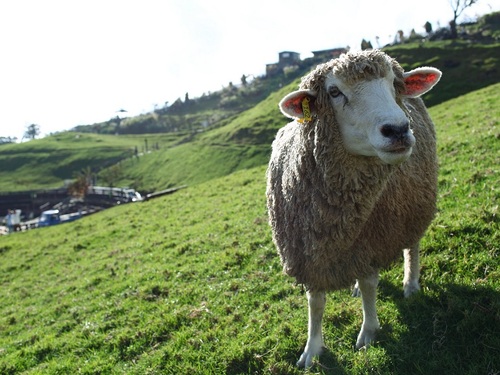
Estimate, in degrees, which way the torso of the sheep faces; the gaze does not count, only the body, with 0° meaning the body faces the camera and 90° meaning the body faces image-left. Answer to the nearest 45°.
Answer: approximately 45°
